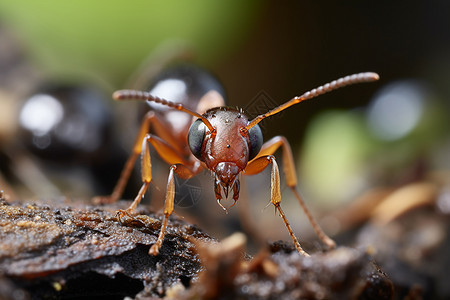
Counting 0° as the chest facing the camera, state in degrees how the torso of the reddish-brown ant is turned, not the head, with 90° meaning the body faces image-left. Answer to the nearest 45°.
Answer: approximately 0°
